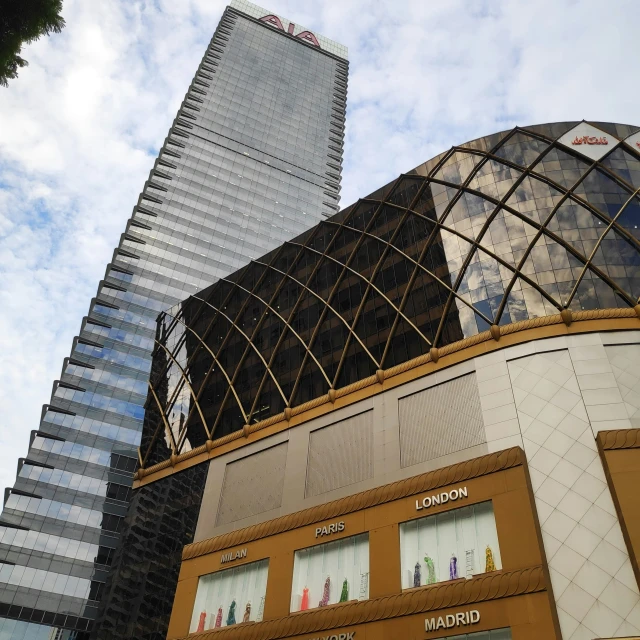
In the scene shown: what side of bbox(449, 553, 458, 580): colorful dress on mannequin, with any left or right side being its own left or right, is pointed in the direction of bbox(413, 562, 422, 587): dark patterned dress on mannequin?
right

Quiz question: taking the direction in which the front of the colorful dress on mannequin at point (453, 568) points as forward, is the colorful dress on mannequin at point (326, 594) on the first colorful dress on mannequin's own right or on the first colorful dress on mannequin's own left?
on the first colorful dress on mannequin's own right

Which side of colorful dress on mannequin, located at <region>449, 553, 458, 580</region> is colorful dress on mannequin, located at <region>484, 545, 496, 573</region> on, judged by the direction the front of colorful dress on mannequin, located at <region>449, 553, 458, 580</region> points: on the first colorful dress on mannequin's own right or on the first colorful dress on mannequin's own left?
on the first colorful dress on mannequin's own left

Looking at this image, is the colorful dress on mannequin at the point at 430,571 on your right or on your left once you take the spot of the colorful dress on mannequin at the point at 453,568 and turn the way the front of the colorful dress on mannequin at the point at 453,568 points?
on your right

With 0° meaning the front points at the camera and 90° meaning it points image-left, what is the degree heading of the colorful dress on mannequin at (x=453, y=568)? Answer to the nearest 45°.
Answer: approximately 0°

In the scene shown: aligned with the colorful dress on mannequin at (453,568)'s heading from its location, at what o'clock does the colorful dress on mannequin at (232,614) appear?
the colorful dress on mannequin at (232,614) is roughly at 4 o'clock from the colorful dress on mannequin at (453,568).

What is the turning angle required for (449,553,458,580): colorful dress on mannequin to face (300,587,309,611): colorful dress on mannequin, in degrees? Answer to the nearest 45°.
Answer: approximately 135° to its right
